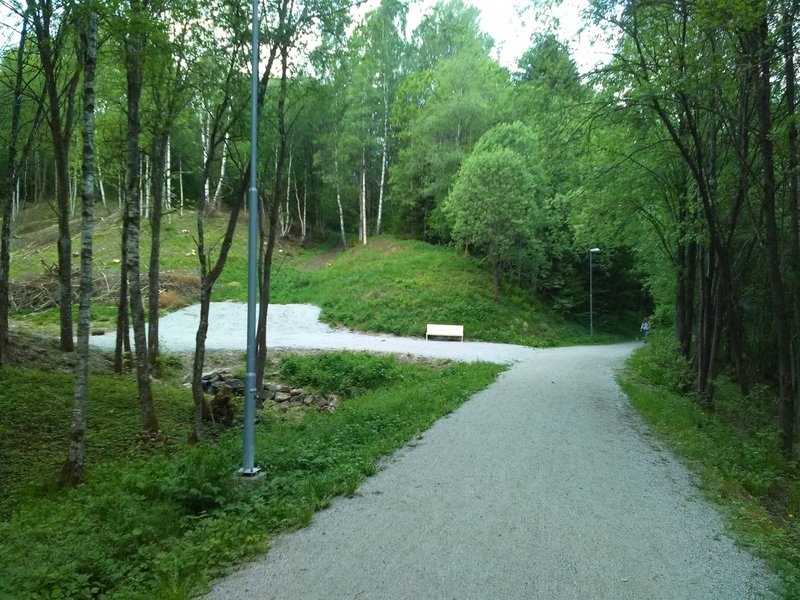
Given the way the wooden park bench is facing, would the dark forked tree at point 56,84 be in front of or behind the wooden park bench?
in front

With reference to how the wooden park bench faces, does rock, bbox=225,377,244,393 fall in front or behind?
in front

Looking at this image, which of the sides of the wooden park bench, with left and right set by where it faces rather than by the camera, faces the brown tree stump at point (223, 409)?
front

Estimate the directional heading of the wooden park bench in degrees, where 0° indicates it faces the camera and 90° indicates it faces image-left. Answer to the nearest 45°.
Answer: approximately 0°

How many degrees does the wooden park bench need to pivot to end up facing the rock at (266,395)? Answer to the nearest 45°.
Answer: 0° — it already faces it

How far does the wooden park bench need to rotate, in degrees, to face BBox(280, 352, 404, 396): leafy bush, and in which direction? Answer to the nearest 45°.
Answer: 0° — it already faces it

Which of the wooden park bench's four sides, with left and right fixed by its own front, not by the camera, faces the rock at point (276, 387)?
front
